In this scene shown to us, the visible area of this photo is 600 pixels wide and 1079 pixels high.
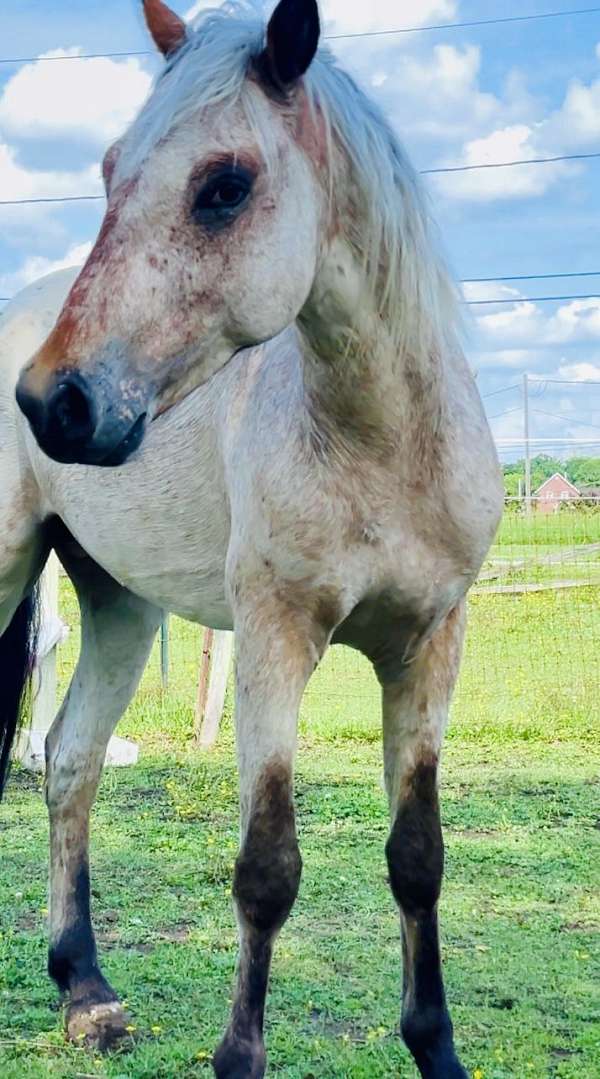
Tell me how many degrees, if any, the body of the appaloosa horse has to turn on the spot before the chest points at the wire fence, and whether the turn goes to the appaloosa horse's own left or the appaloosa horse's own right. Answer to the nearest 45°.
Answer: approximately 135° to the appaloosa horse's own left

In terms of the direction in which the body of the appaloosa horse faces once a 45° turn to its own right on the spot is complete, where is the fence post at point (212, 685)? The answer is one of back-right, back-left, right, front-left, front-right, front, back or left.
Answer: back

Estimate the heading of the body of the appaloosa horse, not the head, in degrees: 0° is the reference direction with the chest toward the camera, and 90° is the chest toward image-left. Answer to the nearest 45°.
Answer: approximately 315°
